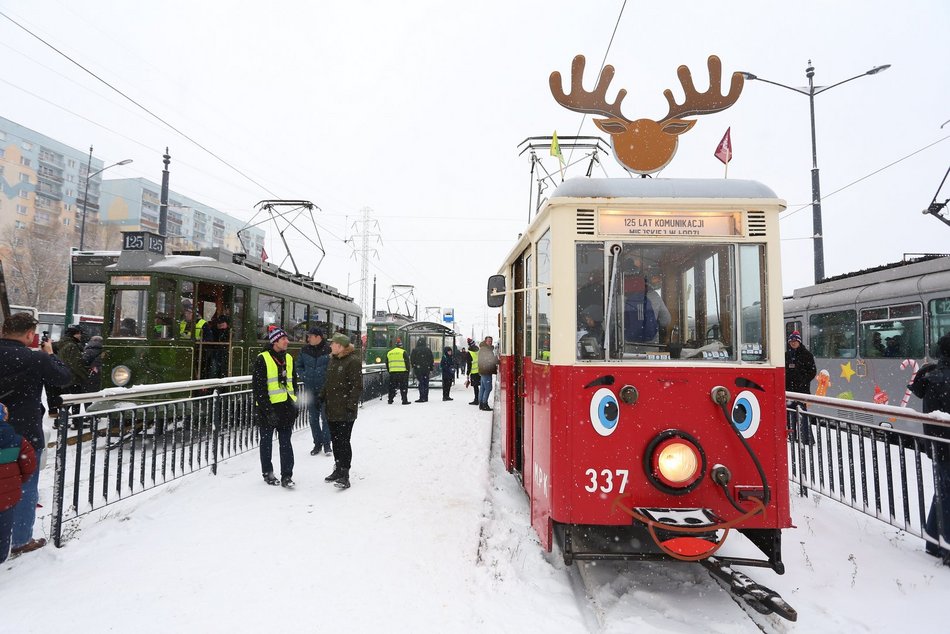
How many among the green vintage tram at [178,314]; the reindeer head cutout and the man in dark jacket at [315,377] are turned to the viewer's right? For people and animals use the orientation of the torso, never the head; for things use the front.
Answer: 0

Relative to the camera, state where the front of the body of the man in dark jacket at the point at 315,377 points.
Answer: toward the camera

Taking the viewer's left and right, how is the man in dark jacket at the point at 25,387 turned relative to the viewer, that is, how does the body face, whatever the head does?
facing away from the viewer and to the right of the viewer

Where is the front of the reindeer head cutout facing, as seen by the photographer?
facing the viewer

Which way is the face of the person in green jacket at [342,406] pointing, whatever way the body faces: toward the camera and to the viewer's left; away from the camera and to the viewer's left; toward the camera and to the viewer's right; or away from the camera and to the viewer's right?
toward the camera and to the viewer's left
